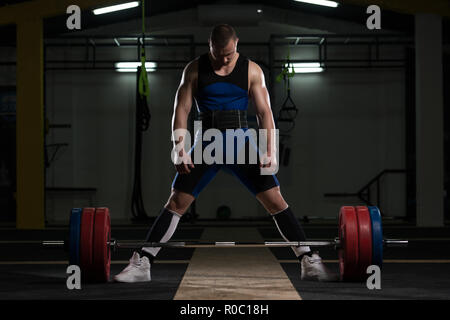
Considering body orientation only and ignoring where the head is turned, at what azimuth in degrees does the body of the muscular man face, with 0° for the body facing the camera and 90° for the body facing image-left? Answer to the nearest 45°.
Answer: approximately 0°
